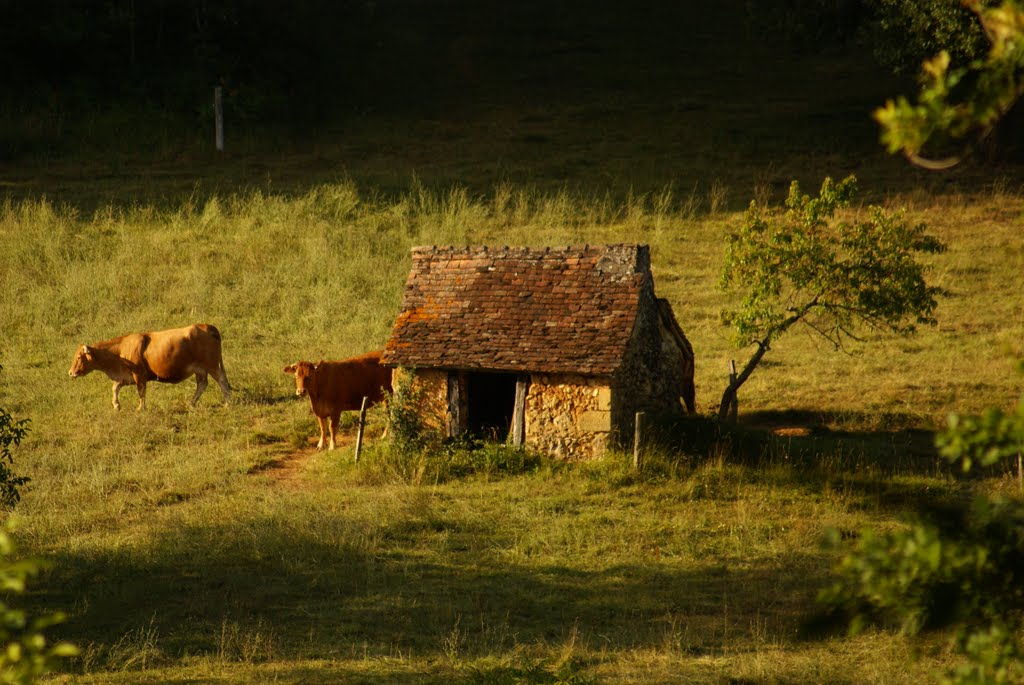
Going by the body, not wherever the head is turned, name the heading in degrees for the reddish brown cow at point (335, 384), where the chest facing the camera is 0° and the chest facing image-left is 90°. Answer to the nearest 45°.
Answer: approximately 45°

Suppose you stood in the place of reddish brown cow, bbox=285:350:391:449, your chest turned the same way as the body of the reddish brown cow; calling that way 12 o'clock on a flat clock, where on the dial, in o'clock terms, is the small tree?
The small tree is roughly at 8 o'clock from the reddish brown cow.

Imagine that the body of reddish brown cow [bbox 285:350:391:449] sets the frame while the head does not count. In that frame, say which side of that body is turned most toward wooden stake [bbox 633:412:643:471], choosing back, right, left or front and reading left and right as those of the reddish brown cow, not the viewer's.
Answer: left

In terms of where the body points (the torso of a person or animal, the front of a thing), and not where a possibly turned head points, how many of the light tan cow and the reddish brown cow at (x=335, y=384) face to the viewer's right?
0

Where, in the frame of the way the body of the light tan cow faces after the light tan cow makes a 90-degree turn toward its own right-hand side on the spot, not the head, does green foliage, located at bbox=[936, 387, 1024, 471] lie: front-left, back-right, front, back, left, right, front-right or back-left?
back

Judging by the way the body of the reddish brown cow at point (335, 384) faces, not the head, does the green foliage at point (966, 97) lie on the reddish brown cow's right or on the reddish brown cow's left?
on the reddish brown cow's left

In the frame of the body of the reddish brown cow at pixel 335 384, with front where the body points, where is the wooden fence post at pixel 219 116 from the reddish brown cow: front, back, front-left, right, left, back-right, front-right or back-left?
back-right

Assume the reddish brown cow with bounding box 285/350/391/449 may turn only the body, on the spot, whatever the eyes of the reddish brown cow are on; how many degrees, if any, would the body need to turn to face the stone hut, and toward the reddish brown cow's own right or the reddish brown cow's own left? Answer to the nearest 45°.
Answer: approximately 135° to the reddish brown cow's own left

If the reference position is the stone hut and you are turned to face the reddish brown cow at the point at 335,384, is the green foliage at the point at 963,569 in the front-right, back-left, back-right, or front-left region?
back-left

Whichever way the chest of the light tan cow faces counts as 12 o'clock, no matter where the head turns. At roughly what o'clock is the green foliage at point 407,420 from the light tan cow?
The green foliage is roughly at 8 o'clock from the light tan cow.

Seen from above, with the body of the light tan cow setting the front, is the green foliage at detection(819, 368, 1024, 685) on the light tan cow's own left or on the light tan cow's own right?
on the light tan cow's own left

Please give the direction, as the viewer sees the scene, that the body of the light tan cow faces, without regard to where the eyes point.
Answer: to the viewer's left

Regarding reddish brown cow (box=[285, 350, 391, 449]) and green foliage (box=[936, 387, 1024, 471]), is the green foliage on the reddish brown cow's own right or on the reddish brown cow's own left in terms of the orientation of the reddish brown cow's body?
on the reddish brown cow's own left

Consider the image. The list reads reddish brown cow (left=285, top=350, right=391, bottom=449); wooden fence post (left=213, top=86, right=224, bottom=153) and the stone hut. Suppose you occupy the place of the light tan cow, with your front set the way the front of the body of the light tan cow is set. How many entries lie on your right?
1

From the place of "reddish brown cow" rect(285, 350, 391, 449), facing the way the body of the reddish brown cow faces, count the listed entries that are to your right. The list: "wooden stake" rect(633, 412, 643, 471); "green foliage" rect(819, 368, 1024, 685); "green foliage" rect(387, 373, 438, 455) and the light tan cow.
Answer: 1
